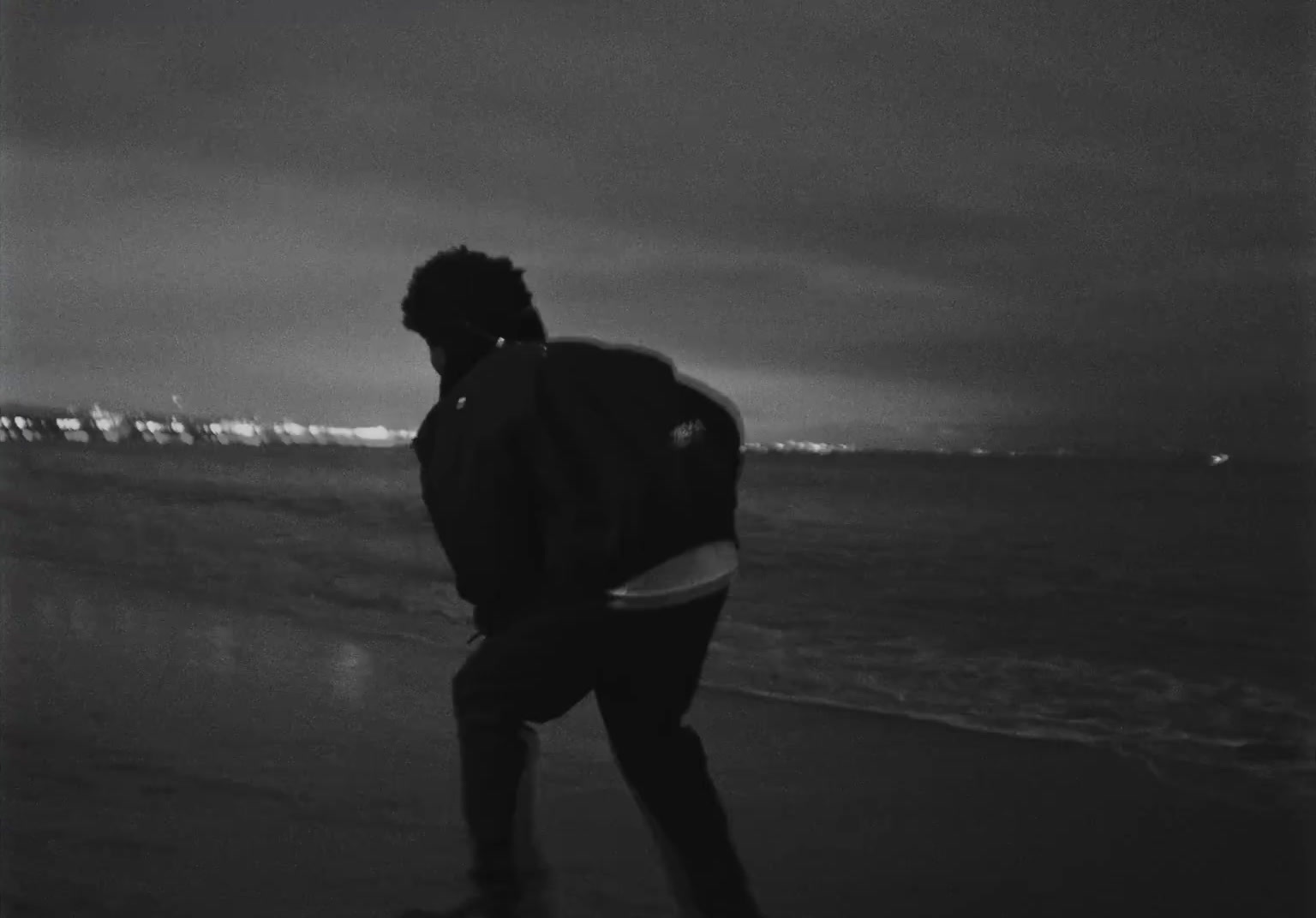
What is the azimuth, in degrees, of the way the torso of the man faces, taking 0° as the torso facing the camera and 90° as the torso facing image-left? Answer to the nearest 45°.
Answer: approximately 90°
